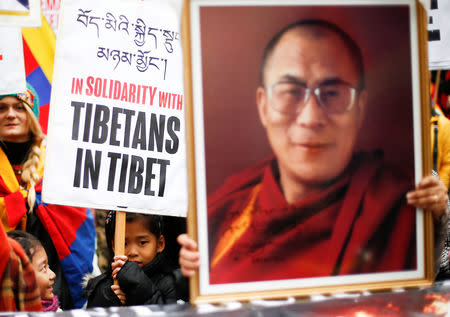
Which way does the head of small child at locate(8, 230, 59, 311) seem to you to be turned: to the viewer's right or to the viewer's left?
to the viewer's right

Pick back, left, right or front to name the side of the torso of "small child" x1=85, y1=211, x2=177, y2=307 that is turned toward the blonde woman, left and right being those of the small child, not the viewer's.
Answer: right

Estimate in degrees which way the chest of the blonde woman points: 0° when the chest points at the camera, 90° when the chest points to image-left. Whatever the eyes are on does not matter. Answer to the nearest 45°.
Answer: approximately 0°

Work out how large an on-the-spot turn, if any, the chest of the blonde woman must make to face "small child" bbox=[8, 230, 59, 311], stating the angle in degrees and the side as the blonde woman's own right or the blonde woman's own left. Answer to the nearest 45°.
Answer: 0° — they already face them

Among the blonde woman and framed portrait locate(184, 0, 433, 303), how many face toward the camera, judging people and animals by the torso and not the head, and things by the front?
2

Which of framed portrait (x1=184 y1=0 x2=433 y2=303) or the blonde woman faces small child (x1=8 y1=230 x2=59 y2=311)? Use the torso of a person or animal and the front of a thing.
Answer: the blonde woman

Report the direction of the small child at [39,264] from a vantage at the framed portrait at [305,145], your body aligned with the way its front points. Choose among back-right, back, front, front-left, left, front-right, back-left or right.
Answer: back-right

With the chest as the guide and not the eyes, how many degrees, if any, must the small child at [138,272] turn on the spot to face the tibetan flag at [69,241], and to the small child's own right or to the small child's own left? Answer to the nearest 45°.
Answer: approximately 90° to the small child's own right

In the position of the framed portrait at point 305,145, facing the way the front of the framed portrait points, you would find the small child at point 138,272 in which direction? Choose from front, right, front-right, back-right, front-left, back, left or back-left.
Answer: back-right
